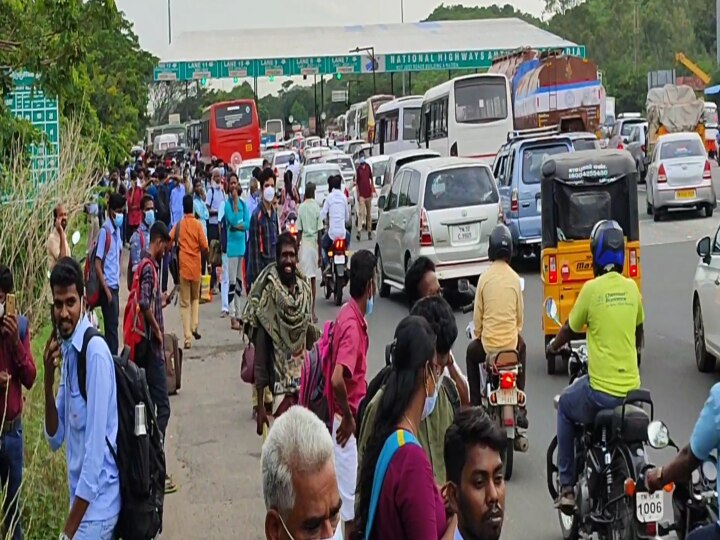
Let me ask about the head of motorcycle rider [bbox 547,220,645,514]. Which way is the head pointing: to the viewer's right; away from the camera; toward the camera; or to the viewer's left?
away from the camera

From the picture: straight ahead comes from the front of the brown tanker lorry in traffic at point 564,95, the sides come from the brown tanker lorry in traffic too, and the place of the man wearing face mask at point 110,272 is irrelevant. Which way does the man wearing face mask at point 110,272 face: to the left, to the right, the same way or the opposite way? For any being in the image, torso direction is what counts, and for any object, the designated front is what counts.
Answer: the opposite way

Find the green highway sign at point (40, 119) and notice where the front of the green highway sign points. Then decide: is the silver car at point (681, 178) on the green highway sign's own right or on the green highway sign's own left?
on the green highway sign's own left

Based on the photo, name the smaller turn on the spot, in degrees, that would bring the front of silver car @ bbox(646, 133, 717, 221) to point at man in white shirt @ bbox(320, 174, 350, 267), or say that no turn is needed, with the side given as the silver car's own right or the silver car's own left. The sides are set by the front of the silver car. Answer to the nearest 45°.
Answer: approximately 135° to the silver car's own left

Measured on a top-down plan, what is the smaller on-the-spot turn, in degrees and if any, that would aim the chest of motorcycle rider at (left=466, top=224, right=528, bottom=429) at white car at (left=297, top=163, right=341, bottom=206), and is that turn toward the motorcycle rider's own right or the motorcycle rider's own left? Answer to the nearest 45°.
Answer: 0° — they already face it

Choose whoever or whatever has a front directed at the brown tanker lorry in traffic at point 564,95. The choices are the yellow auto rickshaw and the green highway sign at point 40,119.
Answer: the yellow auto rickshaw

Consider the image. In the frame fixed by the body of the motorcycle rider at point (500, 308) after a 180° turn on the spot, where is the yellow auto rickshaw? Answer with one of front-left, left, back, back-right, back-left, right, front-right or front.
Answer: back

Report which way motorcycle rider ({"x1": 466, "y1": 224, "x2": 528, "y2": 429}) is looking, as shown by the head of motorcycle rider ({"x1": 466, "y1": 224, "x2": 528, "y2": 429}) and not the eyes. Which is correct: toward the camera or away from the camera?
away from the camera

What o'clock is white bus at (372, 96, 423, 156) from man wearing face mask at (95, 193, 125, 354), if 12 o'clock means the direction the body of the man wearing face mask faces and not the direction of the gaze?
The white bus is roughly at 8 o'clock from the man wearing face mask.

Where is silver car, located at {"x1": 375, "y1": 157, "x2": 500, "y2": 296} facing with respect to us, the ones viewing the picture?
facing away from the viewer and to the left of the viewer

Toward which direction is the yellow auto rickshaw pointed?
away from the camera

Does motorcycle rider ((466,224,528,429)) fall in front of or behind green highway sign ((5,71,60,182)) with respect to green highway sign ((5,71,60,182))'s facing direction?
in front

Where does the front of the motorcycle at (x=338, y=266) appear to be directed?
away from the camera

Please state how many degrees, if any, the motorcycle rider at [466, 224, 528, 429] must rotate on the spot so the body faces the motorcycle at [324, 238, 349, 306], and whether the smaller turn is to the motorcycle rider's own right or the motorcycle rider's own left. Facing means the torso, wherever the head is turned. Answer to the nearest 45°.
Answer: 0° — they already face it

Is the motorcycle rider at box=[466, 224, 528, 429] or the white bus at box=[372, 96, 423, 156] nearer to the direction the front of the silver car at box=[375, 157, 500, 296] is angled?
the white bus

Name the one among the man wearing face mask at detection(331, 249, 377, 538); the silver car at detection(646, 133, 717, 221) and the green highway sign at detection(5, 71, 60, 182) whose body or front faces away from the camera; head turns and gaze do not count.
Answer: the silver car

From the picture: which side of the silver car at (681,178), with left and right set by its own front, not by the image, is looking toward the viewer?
back
